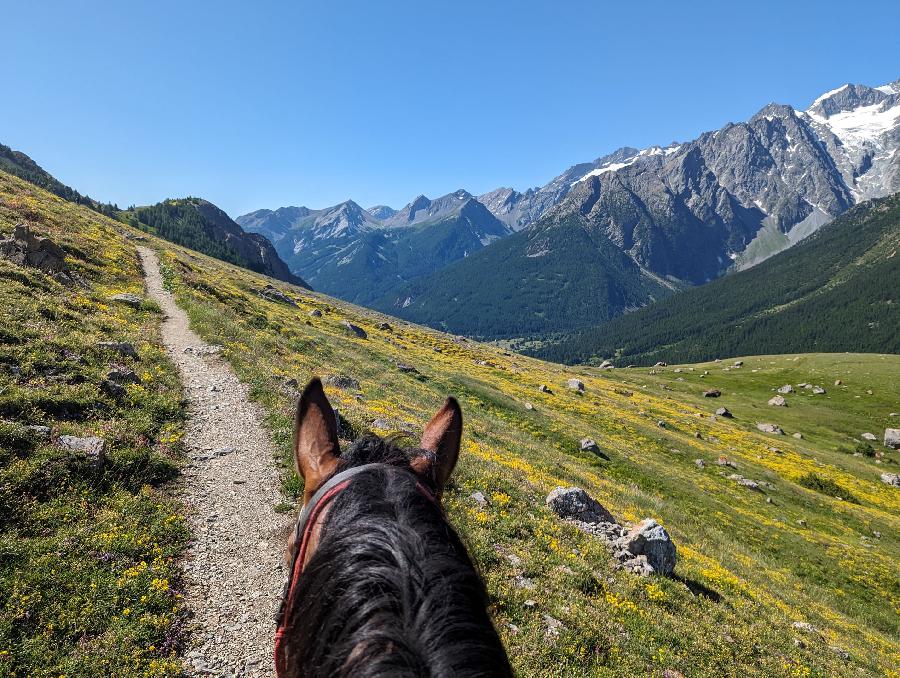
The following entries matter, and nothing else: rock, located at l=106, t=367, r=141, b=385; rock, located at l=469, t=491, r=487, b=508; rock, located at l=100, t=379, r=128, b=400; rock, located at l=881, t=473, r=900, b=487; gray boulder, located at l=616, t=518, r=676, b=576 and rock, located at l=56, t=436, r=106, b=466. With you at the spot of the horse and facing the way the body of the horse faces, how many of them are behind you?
0

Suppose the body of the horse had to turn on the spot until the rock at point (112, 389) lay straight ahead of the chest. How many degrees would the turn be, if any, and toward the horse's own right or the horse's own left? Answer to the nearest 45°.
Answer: approximately 45° to the horse's own left

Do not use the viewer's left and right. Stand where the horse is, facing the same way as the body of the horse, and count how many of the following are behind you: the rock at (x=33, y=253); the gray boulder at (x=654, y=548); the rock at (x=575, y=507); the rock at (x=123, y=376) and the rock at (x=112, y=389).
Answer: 0

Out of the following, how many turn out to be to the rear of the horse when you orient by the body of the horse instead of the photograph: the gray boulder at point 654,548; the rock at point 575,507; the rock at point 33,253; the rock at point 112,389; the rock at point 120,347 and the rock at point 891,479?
0

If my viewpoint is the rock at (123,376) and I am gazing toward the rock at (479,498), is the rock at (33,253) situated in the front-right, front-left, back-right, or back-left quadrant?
back-left

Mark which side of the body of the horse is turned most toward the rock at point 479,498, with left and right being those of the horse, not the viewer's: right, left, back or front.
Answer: front

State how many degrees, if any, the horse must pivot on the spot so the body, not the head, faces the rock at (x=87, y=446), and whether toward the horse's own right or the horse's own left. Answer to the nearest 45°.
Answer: approximately 45° to the horse's own left

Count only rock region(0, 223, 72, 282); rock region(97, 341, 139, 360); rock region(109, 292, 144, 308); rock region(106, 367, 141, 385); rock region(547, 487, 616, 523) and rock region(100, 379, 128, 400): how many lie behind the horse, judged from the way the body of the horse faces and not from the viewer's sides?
0

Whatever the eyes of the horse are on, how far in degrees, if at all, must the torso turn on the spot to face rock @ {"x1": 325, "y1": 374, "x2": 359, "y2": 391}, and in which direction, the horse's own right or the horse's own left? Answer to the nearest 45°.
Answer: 0° — it already faces it

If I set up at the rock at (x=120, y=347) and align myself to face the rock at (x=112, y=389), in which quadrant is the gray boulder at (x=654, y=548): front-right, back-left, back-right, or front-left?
front-left

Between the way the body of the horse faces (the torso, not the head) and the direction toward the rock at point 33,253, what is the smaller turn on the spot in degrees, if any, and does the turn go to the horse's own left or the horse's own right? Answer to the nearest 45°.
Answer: approximately 45° to the horse's own left

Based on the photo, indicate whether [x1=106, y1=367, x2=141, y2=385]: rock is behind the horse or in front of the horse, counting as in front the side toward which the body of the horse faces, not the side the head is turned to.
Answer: in front

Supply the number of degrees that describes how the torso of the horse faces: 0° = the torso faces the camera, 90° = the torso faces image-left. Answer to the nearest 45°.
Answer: approximately 180°

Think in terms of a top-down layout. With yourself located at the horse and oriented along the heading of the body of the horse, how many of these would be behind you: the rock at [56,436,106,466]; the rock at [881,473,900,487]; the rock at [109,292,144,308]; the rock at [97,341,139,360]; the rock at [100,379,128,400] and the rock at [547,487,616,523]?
0

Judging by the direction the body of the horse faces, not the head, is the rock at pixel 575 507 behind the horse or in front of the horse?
in front

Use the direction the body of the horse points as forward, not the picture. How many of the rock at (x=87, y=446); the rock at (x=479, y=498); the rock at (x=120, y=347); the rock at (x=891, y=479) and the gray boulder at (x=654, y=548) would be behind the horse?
0

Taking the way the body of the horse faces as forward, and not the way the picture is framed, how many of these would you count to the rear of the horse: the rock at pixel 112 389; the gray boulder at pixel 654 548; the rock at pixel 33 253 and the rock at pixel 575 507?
0
